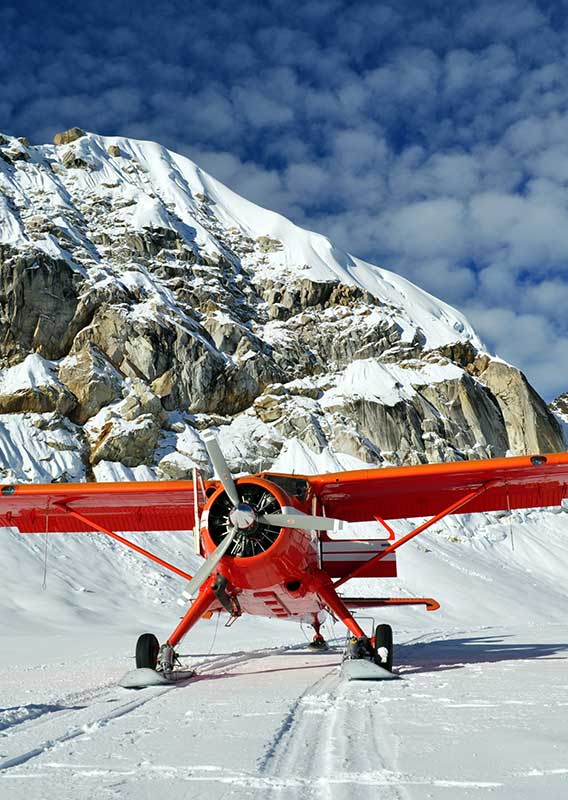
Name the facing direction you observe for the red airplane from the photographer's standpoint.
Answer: facing the viewer
